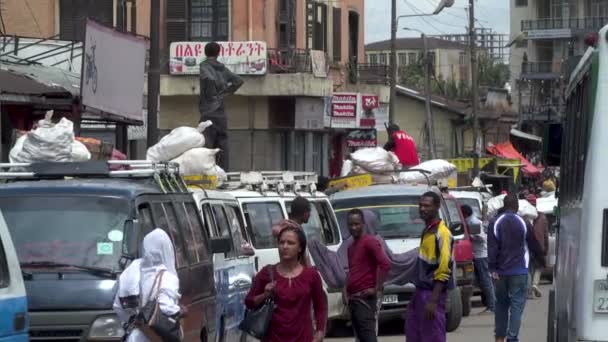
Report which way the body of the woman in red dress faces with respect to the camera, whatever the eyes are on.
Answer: toward the camera

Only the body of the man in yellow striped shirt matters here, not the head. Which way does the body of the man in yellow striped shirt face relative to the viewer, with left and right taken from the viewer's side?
facing the viewer and to the left of the viewer

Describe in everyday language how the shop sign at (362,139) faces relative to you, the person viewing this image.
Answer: facing the viewer

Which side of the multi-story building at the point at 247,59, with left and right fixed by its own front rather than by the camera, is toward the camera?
front

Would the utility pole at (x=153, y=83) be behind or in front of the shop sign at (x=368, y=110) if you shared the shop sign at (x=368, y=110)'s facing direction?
in front

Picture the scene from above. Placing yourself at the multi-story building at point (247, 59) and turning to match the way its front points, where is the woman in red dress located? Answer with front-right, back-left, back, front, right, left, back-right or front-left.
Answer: front

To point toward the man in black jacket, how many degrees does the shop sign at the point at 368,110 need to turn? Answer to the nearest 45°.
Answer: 0° — it already faces them

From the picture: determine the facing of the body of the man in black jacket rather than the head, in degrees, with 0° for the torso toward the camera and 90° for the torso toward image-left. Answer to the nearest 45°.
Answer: approximately 180°

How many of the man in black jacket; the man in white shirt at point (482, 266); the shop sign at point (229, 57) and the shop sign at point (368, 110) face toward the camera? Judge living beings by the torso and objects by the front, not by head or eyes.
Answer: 2

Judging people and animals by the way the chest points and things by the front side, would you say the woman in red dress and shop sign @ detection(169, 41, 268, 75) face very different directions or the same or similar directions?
same or similar directions

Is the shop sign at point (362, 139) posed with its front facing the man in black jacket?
yes

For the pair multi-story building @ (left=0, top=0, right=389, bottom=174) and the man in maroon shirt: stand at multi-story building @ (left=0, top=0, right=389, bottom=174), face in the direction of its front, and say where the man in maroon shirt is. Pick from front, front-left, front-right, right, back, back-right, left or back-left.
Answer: front

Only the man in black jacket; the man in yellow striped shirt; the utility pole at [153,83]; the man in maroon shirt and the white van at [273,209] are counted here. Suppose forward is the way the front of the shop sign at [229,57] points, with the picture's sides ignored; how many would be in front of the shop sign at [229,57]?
5

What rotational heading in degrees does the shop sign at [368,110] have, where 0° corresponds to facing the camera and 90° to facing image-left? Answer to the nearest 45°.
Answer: approximately 0°

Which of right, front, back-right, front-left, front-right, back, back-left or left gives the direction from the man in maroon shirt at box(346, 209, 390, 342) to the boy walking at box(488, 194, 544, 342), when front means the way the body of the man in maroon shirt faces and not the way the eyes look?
back
